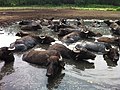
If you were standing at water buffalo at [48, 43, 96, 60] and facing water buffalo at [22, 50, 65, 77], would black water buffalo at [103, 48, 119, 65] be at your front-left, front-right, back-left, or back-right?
back-left

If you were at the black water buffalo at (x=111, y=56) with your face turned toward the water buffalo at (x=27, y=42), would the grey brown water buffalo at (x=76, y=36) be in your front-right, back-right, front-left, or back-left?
front-right

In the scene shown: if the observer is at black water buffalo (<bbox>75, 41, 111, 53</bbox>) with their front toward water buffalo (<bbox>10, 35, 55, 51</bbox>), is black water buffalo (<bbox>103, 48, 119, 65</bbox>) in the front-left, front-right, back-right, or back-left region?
back-left

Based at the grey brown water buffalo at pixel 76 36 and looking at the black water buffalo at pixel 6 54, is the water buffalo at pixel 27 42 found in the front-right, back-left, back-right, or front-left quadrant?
front-right

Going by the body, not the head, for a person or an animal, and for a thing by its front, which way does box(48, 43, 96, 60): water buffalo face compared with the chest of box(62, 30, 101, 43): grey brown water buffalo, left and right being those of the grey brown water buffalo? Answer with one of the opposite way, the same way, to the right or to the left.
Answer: the same way

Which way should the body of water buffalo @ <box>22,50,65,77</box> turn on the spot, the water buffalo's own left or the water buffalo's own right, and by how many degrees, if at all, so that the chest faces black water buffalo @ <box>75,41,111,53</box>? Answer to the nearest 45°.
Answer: approximately 90° to the water buffalo's own left

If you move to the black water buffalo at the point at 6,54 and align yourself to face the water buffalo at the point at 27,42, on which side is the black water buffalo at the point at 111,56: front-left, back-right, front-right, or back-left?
front-right

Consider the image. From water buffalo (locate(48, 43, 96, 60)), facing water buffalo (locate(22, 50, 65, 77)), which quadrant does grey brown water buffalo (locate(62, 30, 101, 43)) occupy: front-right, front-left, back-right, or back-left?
back-right
